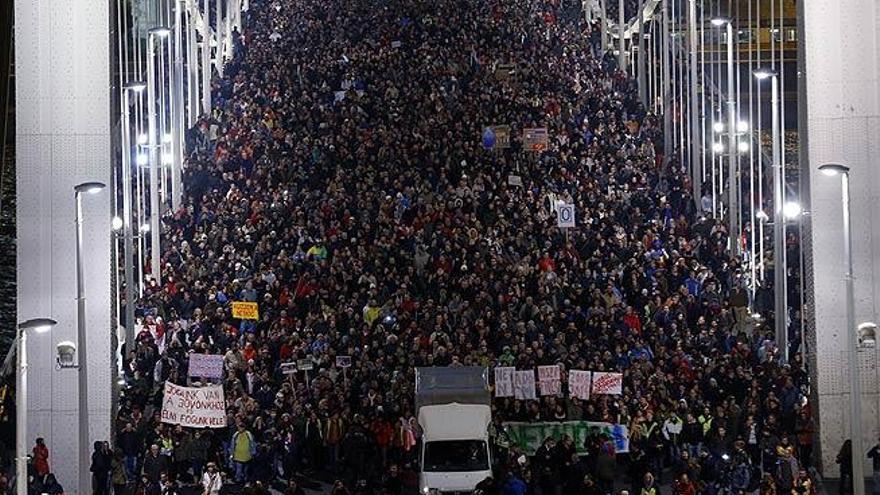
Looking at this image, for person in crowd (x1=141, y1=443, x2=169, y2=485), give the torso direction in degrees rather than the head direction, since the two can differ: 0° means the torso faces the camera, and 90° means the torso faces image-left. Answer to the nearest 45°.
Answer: approximately 0°

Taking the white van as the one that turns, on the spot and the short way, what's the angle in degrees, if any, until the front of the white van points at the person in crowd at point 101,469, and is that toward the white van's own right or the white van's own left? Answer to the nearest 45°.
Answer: approximately 90° to the white van's own right

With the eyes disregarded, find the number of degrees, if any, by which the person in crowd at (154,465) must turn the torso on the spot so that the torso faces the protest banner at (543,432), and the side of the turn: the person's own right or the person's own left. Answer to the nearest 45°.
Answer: approximately 90° to the person's own left

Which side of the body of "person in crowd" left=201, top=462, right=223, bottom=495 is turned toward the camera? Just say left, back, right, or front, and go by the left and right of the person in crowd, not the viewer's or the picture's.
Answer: front

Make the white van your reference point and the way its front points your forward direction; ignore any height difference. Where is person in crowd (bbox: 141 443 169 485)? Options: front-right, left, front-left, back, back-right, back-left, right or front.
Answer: right

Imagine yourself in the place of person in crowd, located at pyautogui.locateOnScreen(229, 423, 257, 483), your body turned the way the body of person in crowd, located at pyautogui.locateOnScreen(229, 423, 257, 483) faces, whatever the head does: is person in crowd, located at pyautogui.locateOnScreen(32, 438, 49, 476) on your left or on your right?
on your right

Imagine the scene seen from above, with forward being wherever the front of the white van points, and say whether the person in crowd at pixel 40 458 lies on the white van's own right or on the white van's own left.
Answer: on the white van's own right

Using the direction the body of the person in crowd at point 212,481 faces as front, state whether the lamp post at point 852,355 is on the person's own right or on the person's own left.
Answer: on the person's own left

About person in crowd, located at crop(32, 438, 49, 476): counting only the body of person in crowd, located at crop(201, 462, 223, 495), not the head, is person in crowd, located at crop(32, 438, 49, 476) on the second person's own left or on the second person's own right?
on the second person's own right
